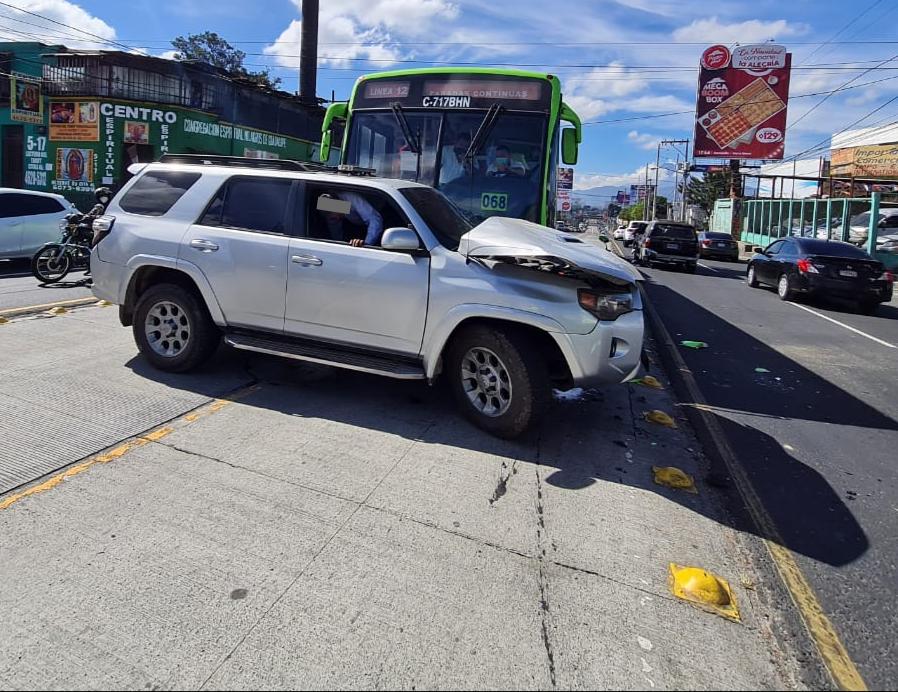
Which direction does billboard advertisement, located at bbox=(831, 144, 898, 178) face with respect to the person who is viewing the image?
facing the viewer and to the left of the viewer

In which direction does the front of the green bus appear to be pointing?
toward the camera

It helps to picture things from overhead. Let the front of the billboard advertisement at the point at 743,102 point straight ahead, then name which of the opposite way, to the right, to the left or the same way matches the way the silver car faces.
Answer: to the left

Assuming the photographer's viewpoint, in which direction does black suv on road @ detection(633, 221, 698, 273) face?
facing away from the viewer

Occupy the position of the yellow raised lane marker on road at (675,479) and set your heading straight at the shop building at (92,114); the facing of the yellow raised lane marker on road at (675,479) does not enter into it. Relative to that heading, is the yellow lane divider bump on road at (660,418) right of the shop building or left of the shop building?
right

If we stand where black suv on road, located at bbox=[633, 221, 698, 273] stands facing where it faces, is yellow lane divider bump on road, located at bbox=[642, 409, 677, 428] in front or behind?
behind

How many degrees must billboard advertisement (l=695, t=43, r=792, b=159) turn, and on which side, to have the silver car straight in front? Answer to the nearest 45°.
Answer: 0° — it already faces it

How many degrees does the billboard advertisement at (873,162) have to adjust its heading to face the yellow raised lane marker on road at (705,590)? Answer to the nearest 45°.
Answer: approximately 45° to its left

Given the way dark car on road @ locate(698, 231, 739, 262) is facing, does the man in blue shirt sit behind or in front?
behind

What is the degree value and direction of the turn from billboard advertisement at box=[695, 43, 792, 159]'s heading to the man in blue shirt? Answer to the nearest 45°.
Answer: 0° — it already faces them

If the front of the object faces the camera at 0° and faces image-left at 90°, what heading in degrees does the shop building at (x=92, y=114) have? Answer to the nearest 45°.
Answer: approximately 315°

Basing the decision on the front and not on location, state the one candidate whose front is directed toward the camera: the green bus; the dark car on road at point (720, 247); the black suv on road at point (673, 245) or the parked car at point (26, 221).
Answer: the green bus

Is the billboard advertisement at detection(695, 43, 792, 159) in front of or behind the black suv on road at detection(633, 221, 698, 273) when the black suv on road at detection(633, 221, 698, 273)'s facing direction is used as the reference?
in front

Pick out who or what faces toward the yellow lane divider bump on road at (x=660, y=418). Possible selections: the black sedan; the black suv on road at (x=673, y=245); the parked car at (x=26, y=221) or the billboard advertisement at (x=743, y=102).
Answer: the billboard advertisement
